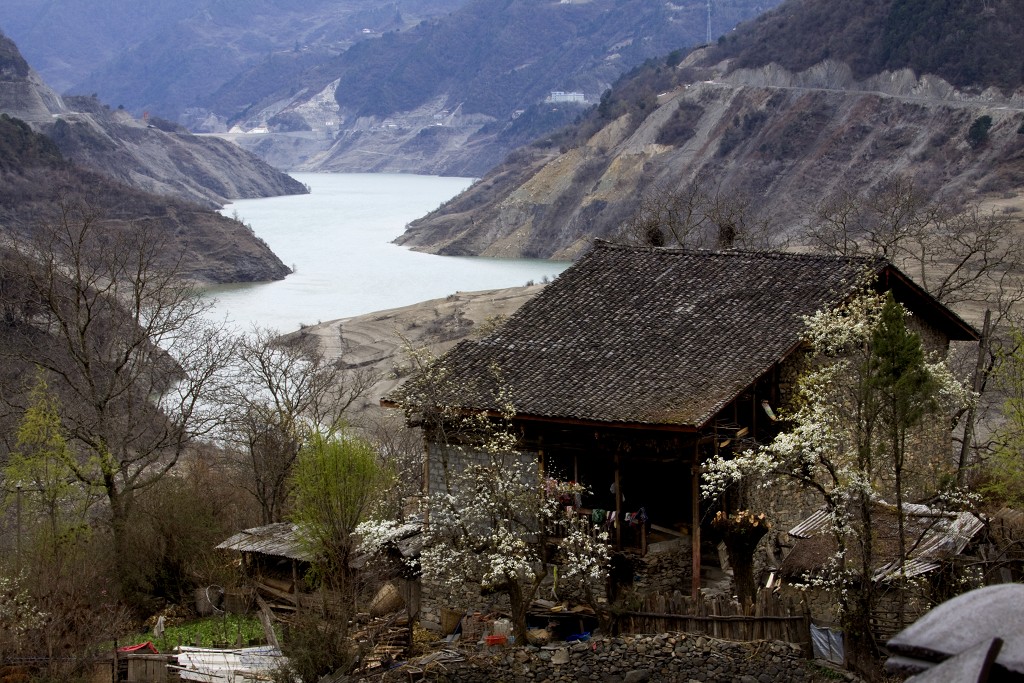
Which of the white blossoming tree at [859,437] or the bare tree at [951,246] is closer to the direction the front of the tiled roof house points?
the white blossoming tree

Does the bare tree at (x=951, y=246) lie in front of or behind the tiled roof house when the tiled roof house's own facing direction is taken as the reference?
behind

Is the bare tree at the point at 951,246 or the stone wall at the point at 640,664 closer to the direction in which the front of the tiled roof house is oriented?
the stone wall

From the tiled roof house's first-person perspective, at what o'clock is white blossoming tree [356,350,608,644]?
The white blossoming tree is roughly at 12 o'clock from the tiled roof house.

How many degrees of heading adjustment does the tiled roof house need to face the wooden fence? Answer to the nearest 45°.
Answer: approximately 45° to its left

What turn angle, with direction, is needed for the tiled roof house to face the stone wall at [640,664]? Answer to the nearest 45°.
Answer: approximately 45° to its left

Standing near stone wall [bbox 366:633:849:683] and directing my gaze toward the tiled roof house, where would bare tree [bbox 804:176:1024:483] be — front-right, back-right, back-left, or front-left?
front-right

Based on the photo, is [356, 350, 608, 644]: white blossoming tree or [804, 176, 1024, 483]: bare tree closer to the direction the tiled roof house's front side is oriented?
the white blossoming tree

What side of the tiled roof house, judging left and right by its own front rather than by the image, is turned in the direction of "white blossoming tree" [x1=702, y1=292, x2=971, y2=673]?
left

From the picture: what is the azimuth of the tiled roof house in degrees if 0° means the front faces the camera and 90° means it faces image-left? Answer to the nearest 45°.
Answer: approximately 45°
